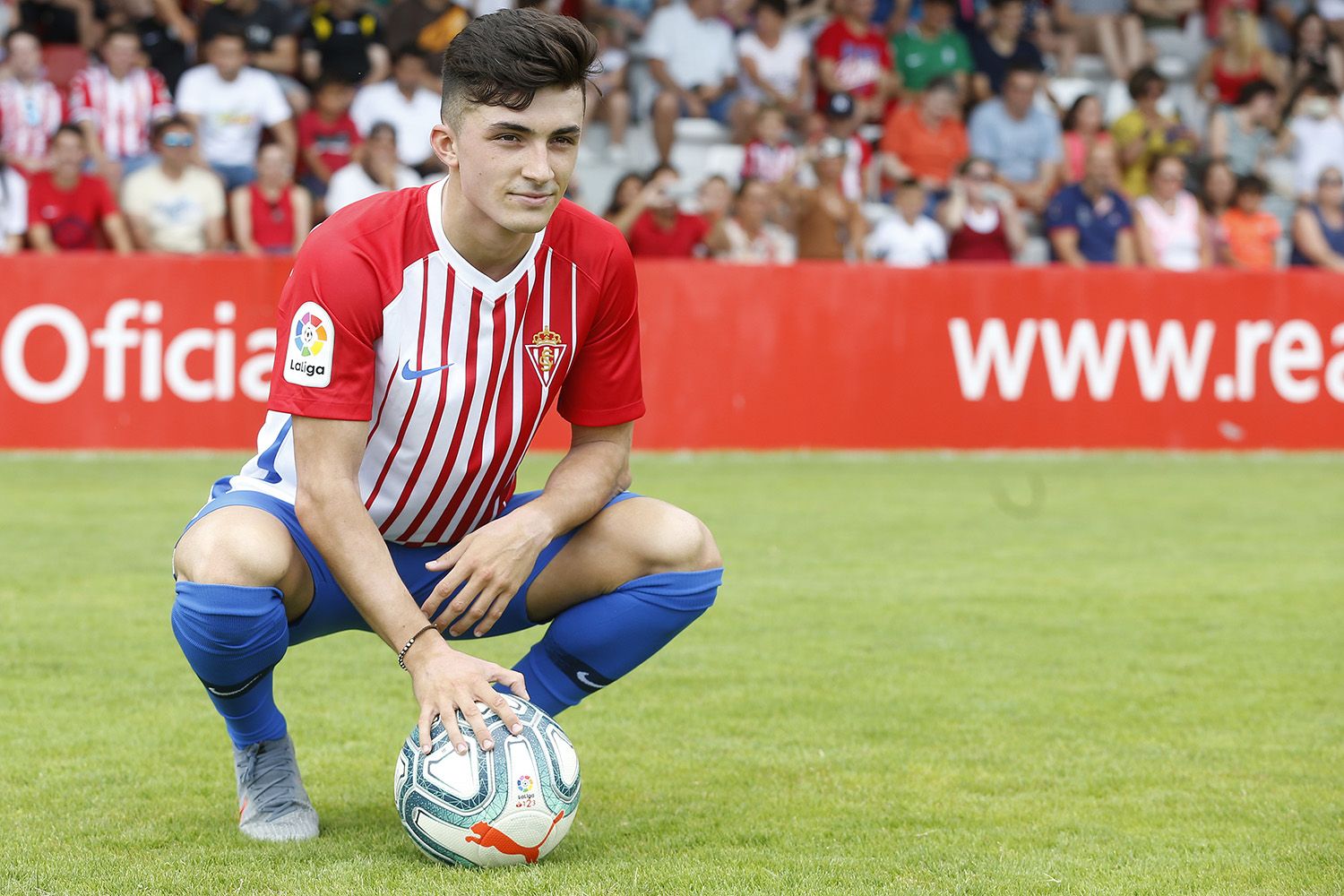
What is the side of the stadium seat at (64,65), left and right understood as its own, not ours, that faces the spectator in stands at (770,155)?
left

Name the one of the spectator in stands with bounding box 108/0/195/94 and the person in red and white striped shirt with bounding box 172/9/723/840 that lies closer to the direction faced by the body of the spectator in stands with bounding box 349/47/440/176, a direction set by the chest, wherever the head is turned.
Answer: the person in red and white striped shirt

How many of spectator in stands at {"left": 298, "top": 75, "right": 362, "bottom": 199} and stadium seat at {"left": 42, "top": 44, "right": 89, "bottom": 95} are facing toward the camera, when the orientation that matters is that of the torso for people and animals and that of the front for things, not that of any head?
2

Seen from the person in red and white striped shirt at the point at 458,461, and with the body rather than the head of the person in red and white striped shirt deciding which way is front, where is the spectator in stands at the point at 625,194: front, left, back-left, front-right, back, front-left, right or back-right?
back-left

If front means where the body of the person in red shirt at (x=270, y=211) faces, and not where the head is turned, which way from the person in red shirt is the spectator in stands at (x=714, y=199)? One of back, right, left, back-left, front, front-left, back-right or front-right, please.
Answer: left

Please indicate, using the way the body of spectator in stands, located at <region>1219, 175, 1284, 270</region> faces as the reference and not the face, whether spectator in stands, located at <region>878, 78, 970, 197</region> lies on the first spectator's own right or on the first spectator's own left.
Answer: on the first spectator's own right

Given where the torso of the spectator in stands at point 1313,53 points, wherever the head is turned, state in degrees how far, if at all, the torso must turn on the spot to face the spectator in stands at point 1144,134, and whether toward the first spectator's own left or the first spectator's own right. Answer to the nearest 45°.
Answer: approximately 45° to the first spectator's own right

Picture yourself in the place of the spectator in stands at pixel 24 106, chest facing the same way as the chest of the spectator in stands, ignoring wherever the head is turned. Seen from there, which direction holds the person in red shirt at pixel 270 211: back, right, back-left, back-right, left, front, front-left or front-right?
front-left

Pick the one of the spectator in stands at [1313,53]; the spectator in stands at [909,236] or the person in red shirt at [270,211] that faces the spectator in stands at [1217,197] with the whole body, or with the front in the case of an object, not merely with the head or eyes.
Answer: the spectator in stands at [1313,53]

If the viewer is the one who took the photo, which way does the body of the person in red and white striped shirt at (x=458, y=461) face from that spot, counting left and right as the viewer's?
facing the viewer and to the right of the viewer

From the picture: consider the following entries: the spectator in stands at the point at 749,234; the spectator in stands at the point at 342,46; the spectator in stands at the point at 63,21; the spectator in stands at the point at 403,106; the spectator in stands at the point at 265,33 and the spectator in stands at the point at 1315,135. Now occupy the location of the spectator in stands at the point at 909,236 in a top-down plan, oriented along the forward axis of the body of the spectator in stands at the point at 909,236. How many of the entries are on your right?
5

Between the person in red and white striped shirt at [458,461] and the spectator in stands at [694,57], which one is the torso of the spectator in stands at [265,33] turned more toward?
the person in red and white striped shirt
